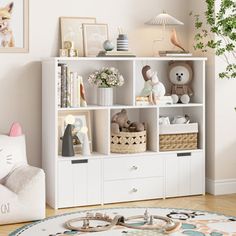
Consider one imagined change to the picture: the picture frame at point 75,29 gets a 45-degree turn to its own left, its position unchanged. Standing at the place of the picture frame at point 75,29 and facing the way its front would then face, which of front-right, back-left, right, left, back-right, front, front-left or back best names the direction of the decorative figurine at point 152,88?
front-left

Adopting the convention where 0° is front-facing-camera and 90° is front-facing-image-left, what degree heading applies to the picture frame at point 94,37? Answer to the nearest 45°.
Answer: approximately 0°

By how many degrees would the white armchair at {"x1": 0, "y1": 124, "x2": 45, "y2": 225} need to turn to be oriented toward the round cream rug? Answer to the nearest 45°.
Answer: approximately 45° to its left

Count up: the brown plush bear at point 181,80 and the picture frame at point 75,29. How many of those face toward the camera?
2

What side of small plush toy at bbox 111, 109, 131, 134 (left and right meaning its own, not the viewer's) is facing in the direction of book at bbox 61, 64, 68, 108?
right
